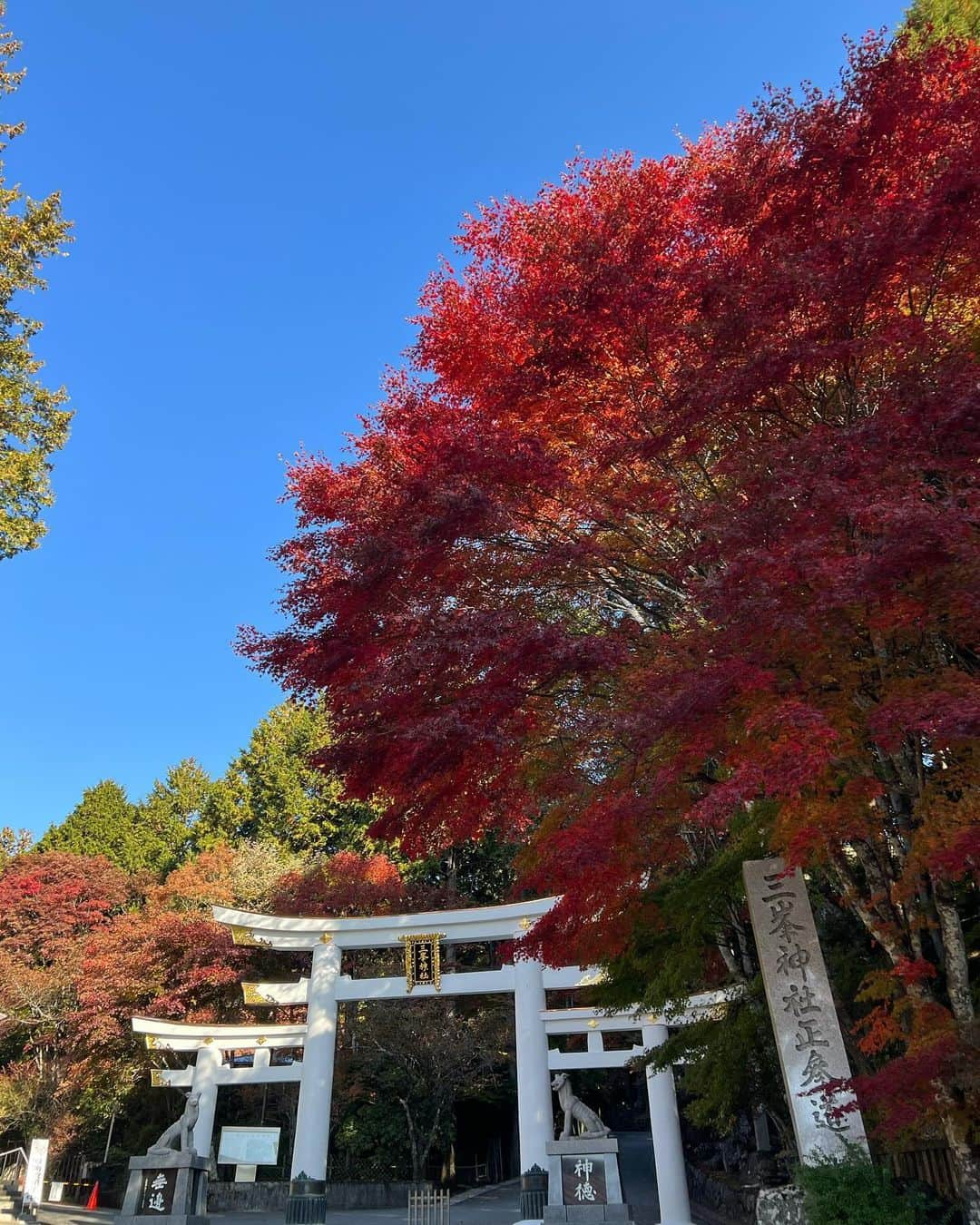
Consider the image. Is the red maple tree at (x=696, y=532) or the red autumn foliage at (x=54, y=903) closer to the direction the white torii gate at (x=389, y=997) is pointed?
the red maple tree

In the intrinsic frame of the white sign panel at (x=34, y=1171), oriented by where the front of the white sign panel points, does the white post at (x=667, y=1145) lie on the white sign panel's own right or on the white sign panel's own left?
on the white sign panel's own left

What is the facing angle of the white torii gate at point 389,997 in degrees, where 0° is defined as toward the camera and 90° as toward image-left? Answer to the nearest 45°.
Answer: approximately 0°

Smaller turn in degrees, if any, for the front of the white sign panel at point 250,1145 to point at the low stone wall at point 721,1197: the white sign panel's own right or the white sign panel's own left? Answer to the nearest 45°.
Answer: approximately 45° to the white sign panel's own left

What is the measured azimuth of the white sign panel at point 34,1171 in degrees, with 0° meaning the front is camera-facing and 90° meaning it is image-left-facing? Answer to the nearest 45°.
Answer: approximately 0°

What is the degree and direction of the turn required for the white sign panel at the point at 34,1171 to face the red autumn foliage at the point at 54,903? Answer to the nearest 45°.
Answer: approximately 180°

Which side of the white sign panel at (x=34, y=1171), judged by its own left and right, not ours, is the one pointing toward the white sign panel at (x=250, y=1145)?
left

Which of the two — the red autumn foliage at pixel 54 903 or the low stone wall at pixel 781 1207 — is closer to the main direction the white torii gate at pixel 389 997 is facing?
the low stone wall
